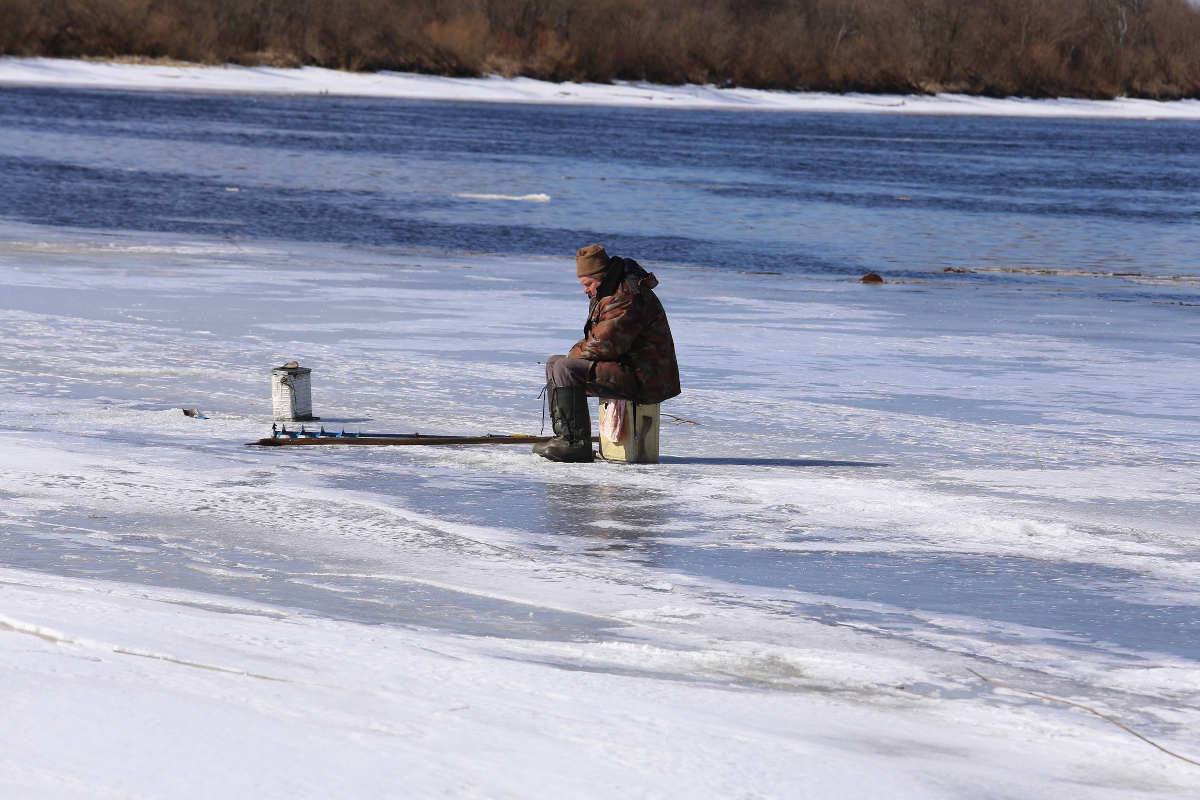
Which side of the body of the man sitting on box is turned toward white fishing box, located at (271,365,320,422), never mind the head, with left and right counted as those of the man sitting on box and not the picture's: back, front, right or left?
front

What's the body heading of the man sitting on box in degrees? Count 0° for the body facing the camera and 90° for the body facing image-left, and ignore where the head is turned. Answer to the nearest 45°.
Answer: approximately 90°
